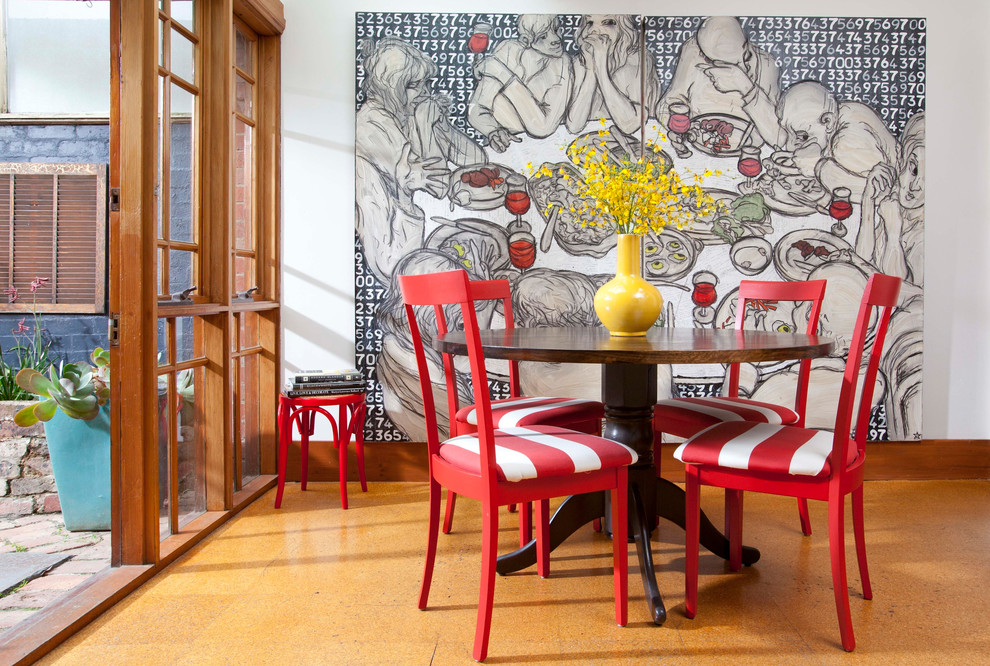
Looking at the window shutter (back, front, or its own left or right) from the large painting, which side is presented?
left

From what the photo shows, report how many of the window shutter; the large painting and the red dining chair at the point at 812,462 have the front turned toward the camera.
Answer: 2

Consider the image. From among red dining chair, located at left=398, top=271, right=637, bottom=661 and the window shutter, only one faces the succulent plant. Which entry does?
the window shutter

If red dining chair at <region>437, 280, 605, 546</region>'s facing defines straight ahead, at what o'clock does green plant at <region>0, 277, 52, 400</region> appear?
The green plant is roughly at 5 o'clock from the red dining chair.

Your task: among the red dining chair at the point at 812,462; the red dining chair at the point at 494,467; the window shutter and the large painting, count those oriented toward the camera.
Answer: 2

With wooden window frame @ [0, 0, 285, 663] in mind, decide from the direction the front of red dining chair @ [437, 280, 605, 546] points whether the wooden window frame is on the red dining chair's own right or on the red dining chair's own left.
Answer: on the red dining chair's own right

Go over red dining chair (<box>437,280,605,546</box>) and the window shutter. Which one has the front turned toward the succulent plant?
the window shutter

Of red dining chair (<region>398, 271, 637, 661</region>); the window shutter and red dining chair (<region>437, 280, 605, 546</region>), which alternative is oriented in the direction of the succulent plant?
the window shutter
